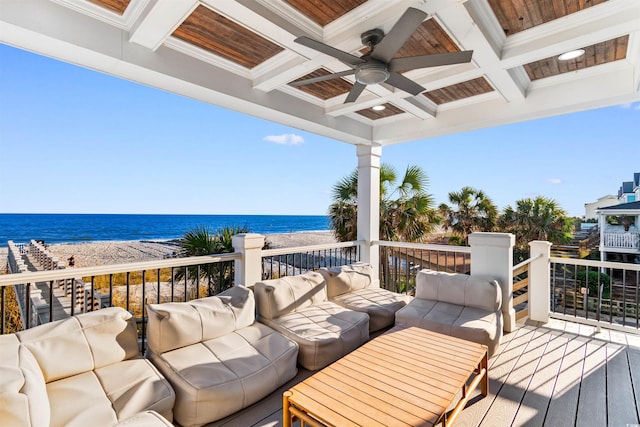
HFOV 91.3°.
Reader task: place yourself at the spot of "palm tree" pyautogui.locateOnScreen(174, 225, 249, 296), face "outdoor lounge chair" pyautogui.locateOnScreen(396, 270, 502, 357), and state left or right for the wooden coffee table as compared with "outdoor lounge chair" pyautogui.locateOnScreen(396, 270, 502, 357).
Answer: right

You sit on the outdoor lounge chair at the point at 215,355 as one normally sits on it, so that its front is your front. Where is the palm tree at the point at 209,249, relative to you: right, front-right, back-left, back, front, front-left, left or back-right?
back-left

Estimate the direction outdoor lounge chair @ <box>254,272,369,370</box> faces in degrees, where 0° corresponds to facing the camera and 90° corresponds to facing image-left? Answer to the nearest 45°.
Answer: approximately 315°

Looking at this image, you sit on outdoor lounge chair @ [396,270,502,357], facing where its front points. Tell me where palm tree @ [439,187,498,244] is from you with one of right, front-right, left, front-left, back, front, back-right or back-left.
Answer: back-right

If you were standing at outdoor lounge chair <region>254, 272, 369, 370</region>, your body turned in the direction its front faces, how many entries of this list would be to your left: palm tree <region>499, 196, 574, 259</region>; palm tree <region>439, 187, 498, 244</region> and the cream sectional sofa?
2

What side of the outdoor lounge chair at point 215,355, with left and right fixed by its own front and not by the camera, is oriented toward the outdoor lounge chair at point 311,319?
left

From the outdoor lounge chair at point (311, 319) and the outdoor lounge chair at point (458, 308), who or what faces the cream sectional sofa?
the outdoor lounge chair at point (458, 308)

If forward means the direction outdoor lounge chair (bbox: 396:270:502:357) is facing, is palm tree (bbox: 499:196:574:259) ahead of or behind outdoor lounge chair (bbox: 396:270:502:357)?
behind

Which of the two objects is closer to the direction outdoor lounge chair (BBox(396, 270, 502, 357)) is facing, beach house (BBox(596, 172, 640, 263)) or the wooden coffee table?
the wooden coffee table
